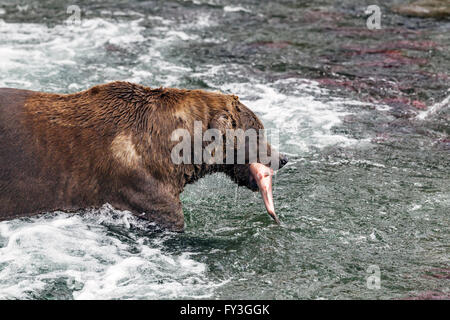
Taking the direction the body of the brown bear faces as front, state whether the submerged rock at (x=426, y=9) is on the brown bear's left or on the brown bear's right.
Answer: on the brown bear's left

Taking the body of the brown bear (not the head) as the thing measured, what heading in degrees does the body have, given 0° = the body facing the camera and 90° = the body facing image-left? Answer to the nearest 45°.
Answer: approximately 270°
